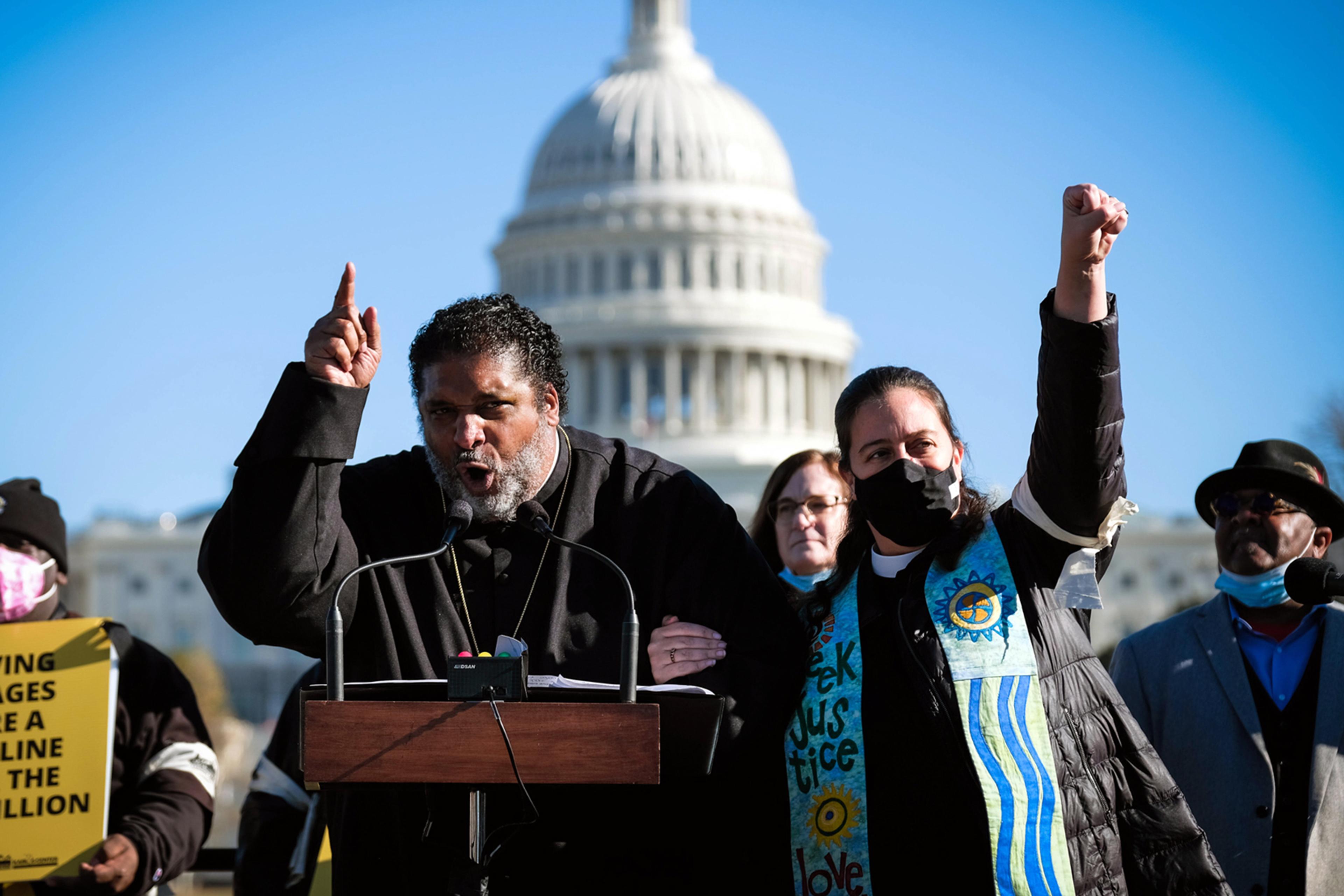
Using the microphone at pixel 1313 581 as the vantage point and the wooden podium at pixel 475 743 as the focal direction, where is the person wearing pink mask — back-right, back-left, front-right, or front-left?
front-right

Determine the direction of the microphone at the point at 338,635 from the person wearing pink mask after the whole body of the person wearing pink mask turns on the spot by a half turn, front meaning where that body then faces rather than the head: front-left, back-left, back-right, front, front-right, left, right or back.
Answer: back-right

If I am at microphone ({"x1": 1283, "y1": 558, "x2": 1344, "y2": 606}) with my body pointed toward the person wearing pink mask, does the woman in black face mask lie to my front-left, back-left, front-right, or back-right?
front-left

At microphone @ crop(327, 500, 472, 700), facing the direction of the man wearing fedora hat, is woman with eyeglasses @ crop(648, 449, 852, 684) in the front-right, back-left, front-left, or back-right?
front-left

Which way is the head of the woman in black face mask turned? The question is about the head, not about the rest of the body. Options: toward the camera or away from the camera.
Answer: toward the camera

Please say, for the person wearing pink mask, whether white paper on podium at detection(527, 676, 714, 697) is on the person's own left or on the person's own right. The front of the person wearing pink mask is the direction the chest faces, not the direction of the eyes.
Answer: on the person's own left

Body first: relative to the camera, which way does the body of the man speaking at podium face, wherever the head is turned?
toward the camera

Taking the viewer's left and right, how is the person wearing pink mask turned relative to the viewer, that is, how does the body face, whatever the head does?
facing the viewer and to the left of the viewer

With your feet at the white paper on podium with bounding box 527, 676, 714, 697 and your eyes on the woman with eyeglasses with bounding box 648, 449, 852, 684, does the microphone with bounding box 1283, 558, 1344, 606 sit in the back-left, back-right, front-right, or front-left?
front-right

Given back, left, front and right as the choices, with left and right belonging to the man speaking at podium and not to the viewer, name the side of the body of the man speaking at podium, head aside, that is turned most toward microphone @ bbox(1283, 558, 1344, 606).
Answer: left

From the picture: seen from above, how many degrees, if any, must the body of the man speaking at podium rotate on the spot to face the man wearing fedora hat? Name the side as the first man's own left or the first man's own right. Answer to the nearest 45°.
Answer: approximately 135° to the first man's own left

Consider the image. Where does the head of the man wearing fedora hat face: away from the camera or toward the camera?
toward the camera
